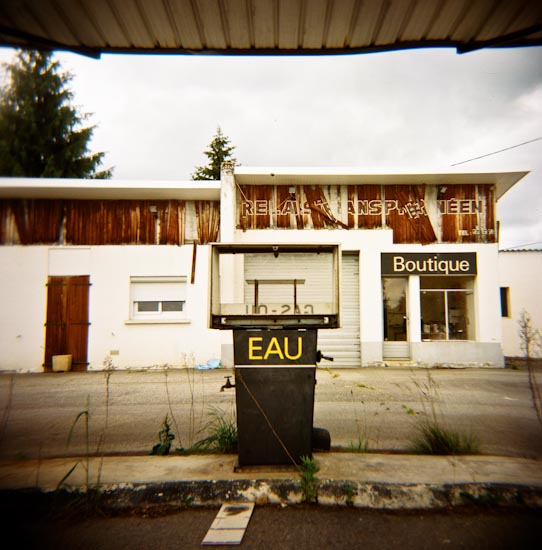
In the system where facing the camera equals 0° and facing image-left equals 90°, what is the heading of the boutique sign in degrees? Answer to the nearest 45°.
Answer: approximately 0°

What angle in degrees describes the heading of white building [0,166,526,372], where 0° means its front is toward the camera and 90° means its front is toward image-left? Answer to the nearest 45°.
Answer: approximately 0°

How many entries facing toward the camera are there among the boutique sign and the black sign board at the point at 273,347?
2

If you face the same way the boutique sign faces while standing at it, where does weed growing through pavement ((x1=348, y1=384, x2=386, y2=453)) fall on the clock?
The weed growing through pavement is roughly at 12 o'clock from the boutique sign.

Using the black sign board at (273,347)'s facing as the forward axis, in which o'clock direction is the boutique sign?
The boutique sign is roughly at 7 o'clock from the black sign board.

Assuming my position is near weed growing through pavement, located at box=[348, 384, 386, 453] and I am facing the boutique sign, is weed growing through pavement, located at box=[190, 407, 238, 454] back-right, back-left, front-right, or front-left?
back-left
